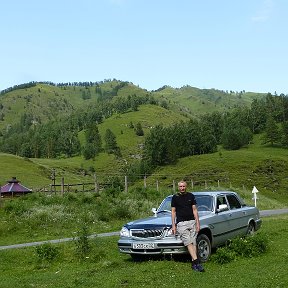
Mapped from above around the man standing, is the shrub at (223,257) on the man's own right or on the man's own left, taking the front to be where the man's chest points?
on the man's own left

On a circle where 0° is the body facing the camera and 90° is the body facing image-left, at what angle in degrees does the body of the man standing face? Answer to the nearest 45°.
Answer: approximately 0°

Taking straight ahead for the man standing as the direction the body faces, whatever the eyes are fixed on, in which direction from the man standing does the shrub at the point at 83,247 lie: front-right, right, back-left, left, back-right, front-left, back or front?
back-right
